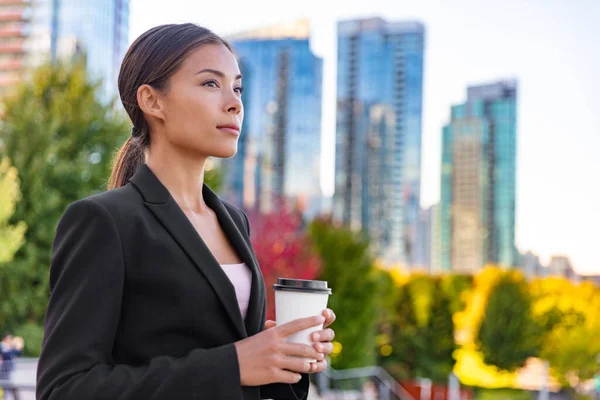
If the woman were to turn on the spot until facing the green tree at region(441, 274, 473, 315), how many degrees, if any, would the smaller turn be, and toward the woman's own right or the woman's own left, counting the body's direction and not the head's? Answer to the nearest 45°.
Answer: approximately 135° to the woman's own left

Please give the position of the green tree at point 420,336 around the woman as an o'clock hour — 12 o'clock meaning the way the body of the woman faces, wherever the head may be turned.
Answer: The green tree is roughly at 8 o'clock from the woman.

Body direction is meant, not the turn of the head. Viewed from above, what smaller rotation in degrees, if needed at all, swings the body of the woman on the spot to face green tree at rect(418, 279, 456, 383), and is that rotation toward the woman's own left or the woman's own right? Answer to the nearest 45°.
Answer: approximately 135° to the woman's own left

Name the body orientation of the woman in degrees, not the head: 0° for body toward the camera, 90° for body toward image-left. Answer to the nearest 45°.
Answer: approximately 315°

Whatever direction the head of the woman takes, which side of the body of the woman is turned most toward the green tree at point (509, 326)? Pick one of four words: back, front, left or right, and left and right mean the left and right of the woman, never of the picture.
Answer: left

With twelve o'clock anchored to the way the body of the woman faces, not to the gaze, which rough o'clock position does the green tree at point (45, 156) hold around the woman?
The green tree is roughly at 7 o'clock from the woman.

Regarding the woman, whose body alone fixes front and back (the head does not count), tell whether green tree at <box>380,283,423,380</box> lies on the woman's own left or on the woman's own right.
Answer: on the woman's own left

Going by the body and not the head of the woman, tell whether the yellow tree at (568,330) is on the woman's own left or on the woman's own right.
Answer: on the woman's own left
